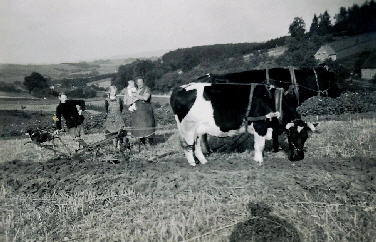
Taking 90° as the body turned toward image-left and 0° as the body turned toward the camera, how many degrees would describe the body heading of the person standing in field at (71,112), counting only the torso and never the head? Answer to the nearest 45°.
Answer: approximately 0°

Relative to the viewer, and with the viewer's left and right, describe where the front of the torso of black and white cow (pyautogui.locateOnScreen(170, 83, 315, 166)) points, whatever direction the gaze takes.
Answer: facing to the right of the viewer

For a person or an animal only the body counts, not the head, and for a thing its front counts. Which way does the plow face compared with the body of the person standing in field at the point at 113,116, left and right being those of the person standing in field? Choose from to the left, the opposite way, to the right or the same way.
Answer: to the left

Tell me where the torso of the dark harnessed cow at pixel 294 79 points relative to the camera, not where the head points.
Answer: to the viewer's right

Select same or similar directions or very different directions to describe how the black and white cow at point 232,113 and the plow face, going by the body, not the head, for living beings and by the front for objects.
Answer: same or similar directions

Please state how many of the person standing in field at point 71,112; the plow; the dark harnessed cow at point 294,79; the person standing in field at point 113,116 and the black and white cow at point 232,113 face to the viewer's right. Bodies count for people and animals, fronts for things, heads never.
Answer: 3

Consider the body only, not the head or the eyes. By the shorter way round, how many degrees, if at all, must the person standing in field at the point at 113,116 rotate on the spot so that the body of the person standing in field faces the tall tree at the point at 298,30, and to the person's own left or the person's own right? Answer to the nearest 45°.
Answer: approximately 135° to the person's own left

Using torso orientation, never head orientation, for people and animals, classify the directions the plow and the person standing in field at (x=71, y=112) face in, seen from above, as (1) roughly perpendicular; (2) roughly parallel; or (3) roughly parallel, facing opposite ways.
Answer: roughly perpendicular

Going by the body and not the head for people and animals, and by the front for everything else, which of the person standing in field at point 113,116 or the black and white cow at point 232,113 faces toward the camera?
the person standing in field

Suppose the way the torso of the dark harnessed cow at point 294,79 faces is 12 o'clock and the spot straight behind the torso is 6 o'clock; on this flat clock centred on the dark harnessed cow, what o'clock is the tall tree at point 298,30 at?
The tall tree is roughly at 9 o'clock from the dark harnessed cow.

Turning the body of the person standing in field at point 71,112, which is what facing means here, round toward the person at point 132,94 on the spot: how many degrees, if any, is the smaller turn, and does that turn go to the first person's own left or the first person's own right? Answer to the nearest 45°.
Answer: approximately 45° to the first person's own left

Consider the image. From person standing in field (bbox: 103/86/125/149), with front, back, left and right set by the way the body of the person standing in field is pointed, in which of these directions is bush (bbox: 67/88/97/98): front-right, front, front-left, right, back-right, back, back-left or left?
back

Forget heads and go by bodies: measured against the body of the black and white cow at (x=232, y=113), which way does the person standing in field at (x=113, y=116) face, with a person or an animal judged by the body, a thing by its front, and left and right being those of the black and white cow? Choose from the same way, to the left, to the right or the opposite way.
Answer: to the right

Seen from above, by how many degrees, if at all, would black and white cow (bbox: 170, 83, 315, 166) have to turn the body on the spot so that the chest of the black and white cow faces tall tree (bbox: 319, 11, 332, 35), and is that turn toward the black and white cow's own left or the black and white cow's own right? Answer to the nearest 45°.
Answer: approximately 90° to the black and white cow's own left

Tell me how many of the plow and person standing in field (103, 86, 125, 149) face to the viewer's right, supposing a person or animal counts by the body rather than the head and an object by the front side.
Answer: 1

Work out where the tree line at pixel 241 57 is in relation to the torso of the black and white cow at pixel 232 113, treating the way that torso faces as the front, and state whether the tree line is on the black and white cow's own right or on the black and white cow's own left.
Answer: on the black and white cow's own left

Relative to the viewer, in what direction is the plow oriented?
to the viewer's right

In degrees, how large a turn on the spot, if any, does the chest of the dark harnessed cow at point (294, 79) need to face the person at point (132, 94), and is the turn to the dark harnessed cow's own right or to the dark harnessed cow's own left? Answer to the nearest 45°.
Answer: approximately 180°

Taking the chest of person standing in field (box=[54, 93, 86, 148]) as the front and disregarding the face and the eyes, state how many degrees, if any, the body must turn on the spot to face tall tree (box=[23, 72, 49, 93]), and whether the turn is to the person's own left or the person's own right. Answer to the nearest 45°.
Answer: approximately 180°

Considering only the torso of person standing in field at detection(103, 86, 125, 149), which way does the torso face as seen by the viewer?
toward the camera

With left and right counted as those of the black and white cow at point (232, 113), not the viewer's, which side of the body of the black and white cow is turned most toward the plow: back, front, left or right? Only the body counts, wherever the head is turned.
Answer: back
